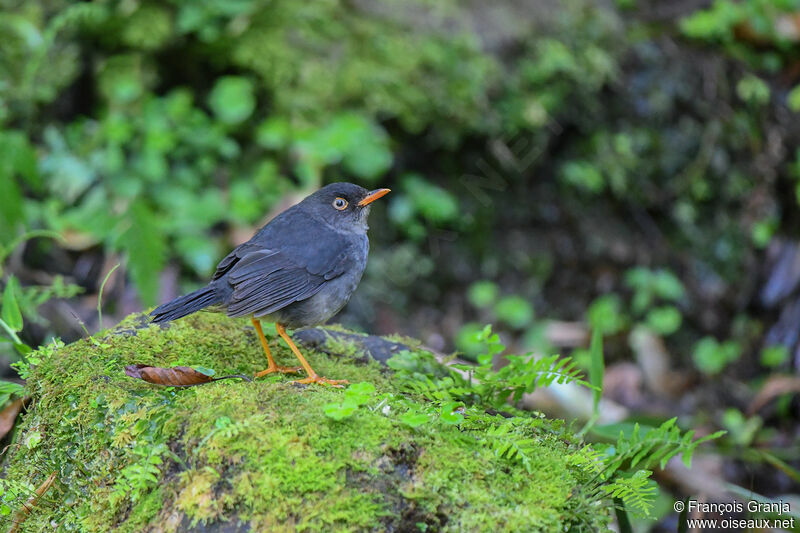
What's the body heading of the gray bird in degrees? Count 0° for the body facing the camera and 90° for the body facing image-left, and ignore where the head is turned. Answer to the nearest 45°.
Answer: approximately 270°

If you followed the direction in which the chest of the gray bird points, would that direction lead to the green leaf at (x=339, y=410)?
no

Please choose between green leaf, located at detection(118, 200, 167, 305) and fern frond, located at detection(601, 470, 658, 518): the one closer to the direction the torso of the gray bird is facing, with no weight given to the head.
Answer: the fern frond

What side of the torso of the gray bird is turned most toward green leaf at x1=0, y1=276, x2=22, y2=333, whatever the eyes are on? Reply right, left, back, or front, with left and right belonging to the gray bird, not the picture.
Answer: back

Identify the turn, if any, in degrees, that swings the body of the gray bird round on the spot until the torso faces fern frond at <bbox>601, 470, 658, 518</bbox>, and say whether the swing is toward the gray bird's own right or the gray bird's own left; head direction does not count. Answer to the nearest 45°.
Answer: approximately 45° to the gray bird's own right

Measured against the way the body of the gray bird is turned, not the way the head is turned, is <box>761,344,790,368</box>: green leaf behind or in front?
in front

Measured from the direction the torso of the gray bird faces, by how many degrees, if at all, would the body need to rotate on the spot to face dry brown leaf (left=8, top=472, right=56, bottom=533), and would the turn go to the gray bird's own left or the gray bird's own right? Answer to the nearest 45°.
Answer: approximately 135° to the gray bird's own right

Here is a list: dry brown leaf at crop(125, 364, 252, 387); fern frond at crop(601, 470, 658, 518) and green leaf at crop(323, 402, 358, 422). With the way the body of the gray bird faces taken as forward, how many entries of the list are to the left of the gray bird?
0

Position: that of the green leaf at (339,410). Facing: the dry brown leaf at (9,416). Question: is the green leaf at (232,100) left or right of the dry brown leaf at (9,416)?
right

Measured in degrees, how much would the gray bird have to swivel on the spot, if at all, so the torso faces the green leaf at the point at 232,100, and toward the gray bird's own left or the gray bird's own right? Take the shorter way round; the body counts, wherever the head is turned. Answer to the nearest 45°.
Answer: approximately 90° to the gray bird's own left

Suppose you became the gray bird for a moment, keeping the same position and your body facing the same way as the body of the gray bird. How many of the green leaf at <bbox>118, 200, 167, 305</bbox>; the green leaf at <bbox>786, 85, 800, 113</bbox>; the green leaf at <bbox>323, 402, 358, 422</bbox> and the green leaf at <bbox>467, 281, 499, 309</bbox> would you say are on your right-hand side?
1

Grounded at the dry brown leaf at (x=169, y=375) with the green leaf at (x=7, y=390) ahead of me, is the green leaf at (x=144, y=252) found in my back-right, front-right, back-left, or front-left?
front-right
